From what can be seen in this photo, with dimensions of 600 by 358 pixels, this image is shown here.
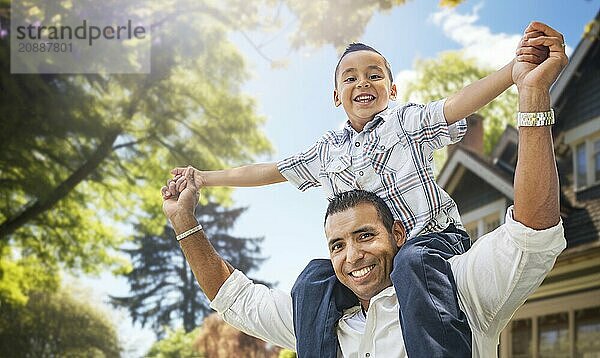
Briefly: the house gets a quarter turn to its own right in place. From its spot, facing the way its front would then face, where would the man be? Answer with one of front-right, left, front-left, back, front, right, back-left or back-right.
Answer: back-left

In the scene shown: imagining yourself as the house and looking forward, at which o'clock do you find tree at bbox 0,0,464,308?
The tree is roughly at 2 o'clock from the house.

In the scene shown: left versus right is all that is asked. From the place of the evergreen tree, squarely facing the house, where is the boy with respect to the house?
right

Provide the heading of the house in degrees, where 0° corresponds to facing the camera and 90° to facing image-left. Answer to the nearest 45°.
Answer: approximately 45°

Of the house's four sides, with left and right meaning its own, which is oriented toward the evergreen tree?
right

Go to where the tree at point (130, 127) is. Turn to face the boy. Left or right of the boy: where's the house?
left

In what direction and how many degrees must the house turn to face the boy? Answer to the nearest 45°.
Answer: approximately 45° to its left
